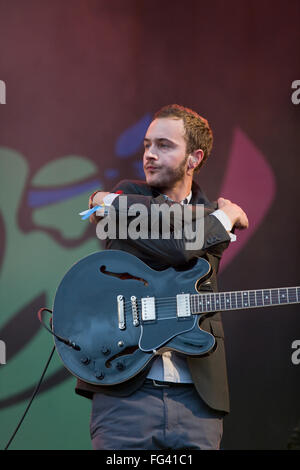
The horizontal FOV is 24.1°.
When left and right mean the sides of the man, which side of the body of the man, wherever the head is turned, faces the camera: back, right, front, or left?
front
